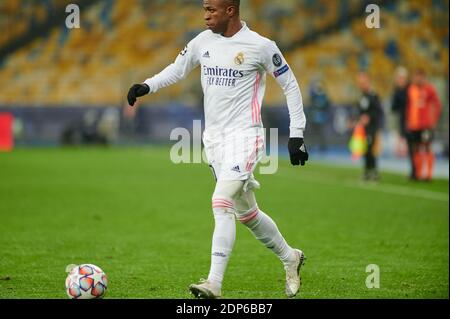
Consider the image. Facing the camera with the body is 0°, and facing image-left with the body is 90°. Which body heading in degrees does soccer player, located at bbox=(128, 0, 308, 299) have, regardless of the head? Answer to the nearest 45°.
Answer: approximately 45°

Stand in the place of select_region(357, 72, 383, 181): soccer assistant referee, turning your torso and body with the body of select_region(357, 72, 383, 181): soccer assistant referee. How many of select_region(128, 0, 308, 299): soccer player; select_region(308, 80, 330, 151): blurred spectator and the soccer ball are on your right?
1

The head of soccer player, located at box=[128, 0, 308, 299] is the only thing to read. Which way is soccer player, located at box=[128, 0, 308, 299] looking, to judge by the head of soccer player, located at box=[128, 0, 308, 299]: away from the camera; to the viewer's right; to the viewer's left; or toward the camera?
to the viewer's left

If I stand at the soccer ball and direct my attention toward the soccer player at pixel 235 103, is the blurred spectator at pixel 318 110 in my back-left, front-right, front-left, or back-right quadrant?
front-left
